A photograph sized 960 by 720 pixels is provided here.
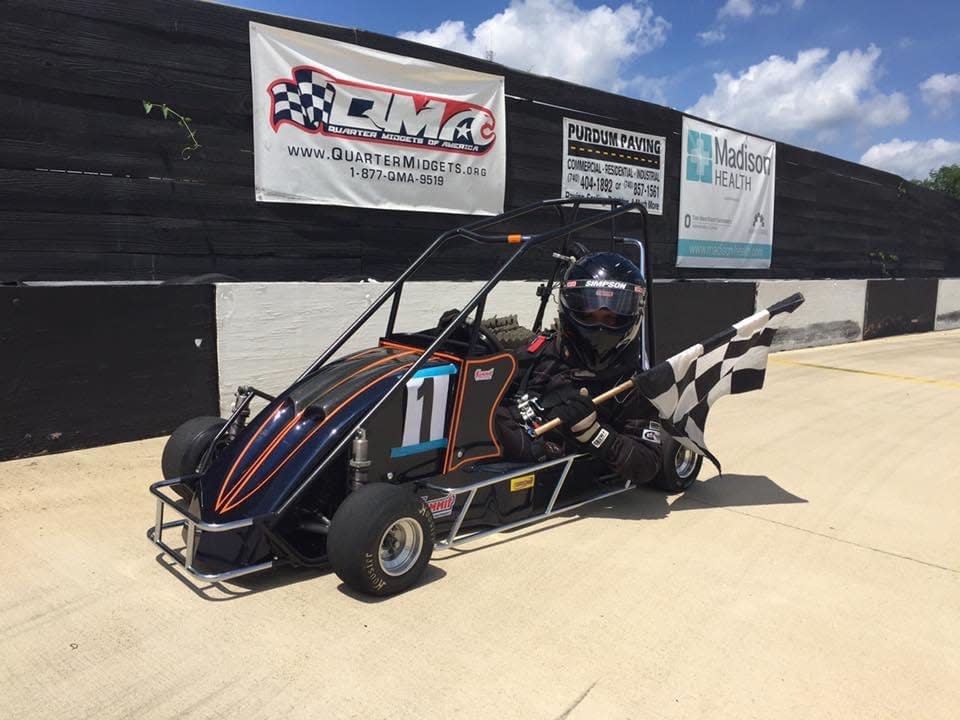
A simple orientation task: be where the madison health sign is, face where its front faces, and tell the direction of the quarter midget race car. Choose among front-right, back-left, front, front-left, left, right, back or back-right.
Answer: front-right

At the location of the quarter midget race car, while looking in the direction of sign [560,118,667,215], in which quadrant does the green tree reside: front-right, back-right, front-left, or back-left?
front-right

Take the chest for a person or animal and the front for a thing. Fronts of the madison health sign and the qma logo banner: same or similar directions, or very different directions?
same or similar directions

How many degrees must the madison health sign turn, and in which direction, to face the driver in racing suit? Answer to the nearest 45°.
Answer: approximately 45° to its right

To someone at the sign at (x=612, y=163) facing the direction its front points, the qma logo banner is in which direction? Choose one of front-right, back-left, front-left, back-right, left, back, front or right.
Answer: right

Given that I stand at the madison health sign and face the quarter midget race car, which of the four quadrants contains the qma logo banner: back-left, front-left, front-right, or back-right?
front-right

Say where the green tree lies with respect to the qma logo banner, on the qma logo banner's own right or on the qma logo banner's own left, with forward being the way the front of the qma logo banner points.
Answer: on the qma logo banner's own left

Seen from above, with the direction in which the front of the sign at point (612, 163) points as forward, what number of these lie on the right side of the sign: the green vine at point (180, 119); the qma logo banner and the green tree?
2

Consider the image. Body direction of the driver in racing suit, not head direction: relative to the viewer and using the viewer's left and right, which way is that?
facing the viewer

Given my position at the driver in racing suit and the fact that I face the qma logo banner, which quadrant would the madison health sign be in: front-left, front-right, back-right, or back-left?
front-right

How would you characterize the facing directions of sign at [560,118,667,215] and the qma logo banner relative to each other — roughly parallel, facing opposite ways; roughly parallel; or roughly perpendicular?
roughly parallel

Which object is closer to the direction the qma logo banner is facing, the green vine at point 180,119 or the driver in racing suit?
the driver in racing suit

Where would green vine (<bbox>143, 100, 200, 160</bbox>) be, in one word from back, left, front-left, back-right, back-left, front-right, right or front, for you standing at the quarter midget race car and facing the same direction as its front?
right

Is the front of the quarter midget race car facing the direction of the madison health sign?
no

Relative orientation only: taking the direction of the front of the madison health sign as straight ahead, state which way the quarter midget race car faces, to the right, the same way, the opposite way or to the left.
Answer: to the right

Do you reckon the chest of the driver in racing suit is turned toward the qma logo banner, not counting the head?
no

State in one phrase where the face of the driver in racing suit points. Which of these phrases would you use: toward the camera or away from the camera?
toward the camera

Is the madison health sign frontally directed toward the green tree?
no

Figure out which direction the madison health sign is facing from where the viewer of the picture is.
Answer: facing the viewer and to the right of the viewer

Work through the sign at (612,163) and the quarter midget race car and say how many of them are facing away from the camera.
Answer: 0
